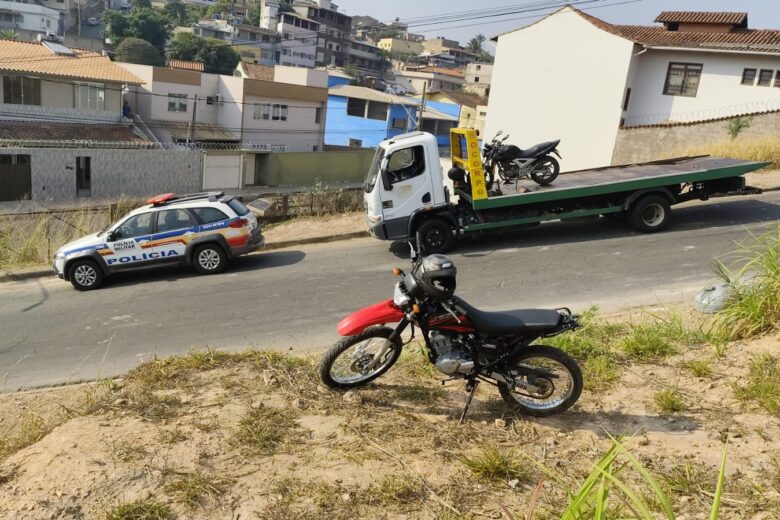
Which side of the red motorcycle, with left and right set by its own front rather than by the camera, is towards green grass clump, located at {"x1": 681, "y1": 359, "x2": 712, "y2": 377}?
back

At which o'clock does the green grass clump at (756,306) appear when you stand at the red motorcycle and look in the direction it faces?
The green grass clump is roughly at 5 o'clock from the red motorcycle.

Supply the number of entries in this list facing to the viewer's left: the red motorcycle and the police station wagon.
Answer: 2

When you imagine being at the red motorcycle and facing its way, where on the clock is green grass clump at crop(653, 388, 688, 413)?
The green grass clump is roughly at 6 o'clock from the red motorcycle.

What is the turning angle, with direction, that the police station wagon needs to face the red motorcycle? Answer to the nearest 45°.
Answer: approximately 90° to its left

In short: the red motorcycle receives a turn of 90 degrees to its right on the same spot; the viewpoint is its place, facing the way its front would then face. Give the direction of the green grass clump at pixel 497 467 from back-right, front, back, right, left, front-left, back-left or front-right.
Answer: back

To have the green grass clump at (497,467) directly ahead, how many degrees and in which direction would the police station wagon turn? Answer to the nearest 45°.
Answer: approximately 90° to its left

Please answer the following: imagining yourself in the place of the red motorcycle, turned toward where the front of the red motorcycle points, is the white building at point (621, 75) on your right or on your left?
on your right

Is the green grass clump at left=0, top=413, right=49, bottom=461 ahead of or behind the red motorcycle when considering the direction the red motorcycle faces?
ahead

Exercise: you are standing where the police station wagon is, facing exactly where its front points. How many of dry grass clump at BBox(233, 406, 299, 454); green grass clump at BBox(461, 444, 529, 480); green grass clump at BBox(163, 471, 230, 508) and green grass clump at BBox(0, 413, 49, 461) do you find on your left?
4

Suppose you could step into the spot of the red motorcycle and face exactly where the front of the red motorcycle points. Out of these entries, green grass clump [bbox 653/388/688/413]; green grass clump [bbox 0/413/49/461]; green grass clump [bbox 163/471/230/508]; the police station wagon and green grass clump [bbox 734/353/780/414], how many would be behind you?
2

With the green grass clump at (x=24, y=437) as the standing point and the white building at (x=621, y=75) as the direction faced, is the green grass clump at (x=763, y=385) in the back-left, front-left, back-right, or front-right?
front-right

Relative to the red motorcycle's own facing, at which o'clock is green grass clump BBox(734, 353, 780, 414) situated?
The green grass clump is roughly at 6 o'clock from the red motorcycle.

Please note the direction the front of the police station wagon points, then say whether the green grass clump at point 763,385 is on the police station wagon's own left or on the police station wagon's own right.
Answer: on the police station wagon's own left

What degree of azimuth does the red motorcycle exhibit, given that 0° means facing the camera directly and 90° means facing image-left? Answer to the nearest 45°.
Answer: approximately 90°

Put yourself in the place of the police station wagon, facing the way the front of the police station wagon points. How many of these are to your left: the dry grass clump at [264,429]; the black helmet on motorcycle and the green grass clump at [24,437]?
3

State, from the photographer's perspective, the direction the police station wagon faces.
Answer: facing to the left of the viewer

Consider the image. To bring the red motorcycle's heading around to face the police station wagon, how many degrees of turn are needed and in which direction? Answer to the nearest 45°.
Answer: approximately 45° to its right

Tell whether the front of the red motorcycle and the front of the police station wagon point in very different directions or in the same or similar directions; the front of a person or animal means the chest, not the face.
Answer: same or similar directions
